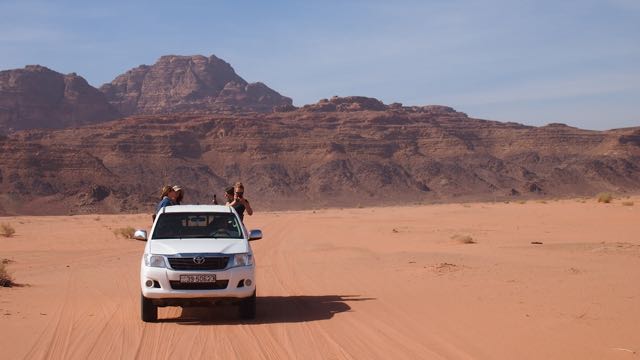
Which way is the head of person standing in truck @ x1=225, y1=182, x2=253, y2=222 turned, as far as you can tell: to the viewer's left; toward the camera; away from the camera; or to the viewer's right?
toward the camera

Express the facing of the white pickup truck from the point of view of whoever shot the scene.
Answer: facing the viewer
